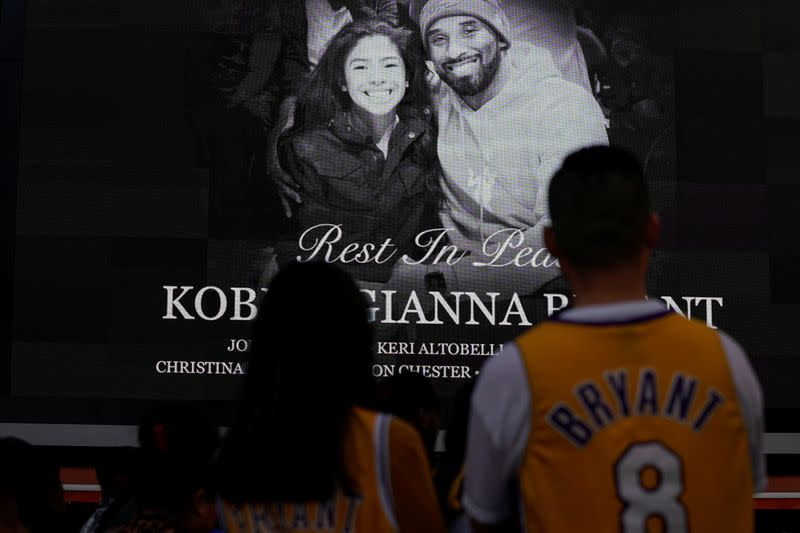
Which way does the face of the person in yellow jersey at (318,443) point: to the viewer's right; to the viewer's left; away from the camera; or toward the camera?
away from the camera

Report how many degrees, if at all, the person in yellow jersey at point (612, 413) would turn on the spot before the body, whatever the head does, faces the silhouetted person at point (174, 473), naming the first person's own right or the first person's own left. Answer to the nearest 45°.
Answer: approximately 45° to the first person's own left

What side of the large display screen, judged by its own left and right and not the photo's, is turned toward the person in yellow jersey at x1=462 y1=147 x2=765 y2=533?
front

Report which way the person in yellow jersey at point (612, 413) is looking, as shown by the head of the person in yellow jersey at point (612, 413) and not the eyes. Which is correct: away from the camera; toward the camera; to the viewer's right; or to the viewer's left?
away from the camera

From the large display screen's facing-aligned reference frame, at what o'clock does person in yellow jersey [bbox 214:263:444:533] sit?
The person in yellow jersey is roughly at 12 o'clock from the large display screen.

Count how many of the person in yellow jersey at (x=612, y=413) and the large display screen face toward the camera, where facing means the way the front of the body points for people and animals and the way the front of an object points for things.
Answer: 1

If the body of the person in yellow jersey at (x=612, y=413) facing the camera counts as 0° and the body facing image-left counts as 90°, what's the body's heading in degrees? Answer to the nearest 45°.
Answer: approximately 180°

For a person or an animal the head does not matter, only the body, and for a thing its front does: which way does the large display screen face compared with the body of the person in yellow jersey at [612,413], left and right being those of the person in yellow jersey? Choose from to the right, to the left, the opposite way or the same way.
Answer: the opposite way

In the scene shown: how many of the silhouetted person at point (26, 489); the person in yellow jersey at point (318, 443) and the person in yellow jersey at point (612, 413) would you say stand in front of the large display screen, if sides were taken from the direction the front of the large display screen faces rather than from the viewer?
3

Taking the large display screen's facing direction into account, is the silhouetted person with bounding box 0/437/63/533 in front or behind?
in front

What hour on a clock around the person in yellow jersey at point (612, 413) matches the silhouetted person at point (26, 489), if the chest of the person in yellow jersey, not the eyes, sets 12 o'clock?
The silhouetted person is roughly at 10 o'clock from the person in yellow jersey.

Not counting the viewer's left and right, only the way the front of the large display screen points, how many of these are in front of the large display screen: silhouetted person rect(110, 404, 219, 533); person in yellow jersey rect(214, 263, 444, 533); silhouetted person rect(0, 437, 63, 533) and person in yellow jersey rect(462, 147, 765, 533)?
4
